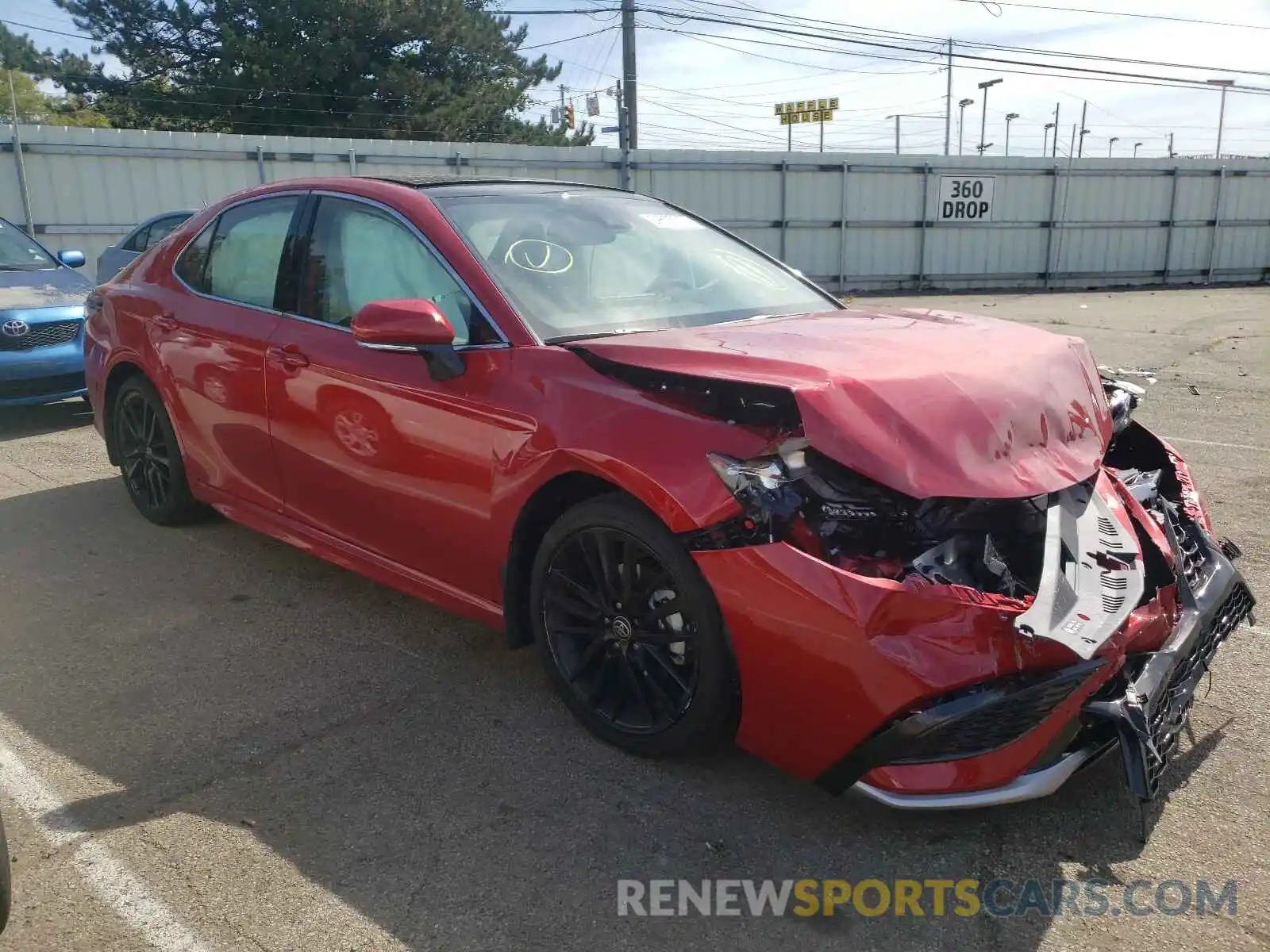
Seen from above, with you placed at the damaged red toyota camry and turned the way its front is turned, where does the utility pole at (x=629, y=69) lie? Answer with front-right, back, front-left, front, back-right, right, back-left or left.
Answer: back-left

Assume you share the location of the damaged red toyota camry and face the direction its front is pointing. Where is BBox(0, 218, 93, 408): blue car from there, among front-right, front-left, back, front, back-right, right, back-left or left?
back

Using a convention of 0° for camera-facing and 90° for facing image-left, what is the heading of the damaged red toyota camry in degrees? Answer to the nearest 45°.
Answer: approximately 315°

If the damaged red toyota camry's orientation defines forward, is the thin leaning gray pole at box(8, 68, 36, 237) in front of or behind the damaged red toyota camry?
behind

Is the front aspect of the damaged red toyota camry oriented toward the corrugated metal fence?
no

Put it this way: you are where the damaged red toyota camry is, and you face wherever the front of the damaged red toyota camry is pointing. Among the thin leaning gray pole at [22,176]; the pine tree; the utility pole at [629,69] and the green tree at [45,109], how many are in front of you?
0

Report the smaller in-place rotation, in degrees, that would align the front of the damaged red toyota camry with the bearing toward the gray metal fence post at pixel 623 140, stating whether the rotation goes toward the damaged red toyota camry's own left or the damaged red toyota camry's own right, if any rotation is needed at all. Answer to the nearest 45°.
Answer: approximately 135° to the damaged red toyota camry's own left

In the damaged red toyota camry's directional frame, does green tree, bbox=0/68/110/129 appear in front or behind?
behind

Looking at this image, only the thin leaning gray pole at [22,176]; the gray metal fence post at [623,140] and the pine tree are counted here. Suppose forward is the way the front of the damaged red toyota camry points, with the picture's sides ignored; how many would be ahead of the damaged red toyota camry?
0

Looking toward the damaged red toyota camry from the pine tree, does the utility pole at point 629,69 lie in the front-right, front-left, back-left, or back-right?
front-left

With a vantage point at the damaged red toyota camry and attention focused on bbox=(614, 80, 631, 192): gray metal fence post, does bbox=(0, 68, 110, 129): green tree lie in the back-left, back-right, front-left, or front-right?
front-left

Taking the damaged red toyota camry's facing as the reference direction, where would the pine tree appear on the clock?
The pine tree is roughly at 7 o'clock from the damaged red toyota camry.
